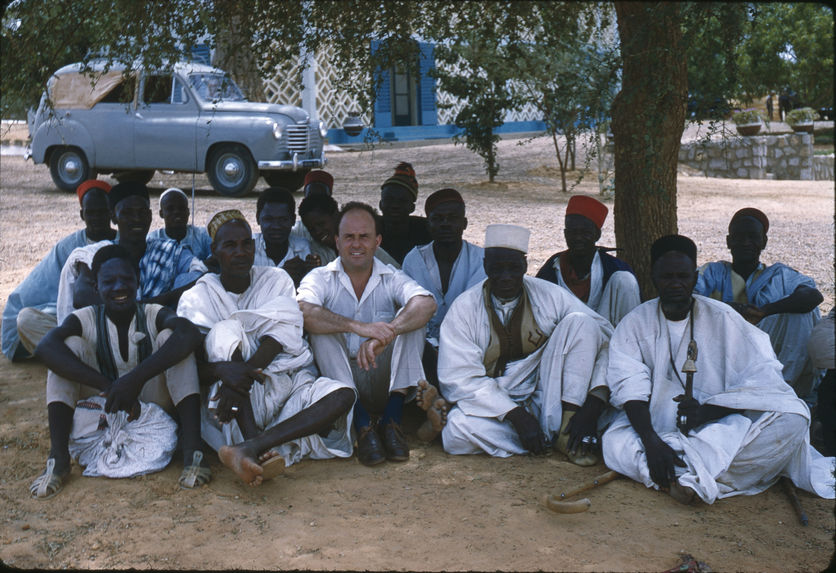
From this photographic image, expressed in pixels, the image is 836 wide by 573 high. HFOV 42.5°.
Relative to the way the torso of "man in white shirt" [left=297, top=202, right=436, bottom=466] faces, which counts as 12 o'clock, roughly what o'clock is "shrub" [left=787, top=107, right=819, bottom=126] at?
The shrub is roughly at 7 o'clock from the man in white shirt.

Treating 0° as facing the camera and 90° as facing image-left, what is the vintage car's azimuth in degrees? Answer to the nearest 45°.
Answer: approximately 315°

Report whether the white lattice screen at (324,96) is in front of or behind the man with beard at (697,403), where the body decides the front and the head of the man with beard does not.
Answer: behind

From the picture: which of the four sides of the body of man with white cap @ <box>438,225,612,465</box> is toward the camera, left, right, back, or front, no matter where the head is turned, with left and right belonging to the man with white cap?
front

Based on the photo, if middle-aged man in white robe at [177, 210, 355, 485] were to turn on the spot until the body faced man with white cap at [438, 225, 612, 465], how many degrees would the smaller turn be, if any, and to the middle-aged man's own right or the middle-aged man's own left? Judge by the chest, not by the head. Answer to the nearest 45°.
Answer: approximately 90° to the middle-aged man's own left

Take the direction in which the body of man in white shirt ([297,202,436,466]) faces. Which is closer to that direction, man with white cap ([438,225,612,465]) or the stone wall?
the man with white cap

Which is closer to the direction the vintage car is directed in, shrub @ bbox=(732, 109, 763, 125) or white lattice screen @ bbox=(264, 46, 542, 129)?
the shrub

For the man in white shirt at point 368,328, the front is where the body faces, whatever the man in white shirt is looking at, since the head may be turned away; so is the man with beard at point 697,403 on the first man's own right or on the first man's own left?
on the first man's own left

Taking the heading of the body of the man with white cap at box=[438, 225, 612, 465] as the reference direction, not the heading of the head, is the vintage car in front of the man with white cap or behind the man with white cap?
behind

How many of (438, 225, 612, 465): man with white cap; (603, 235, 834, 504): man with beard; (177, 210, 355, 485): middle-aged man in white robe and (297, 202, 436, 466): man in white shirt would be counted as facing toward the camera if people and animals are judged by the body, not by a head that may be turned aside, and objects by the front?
4

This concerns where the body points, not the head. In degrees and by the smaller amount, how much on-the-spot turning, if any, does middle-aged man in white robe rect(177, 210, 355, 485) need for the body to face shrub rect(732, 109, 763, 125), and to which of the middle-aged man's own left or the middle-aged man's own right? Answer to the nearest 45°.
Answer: approximately 135° to the middle-aged man's own left

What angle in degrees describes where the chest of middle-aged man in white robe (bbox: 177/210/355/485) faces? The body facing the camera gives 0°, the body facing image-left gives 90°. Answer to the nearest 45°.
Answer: approximately 0°

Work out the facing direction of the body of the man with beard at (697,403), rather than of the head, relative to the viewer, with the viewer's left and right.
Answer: facing the viewer
